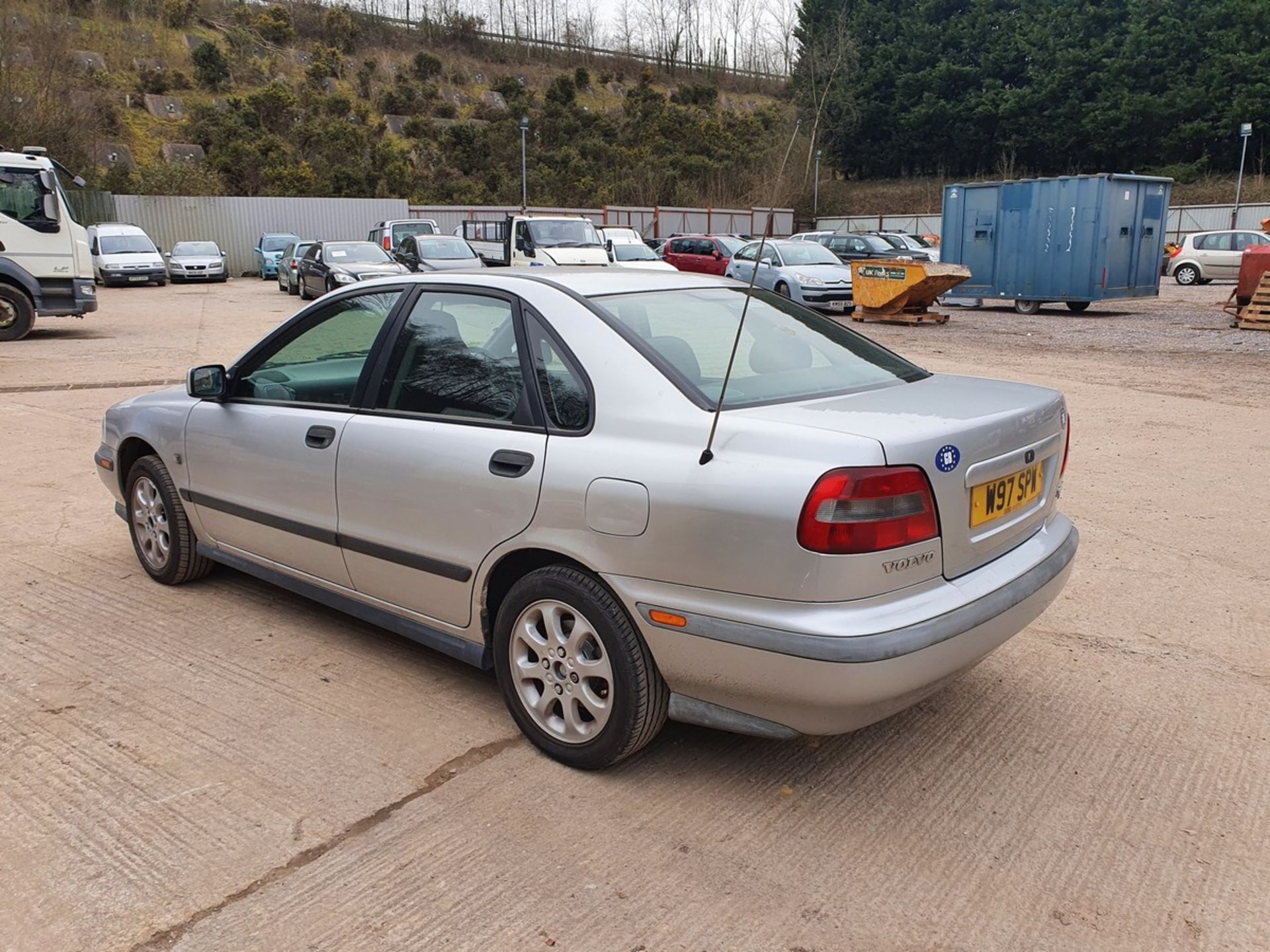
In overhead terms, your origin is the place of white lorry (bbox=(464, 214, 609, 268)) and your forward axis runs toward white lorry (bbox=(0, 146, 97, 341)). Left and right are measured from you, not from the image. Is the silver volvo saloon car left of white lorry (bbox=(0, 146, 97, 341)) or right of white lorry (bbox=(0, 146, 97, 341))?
left

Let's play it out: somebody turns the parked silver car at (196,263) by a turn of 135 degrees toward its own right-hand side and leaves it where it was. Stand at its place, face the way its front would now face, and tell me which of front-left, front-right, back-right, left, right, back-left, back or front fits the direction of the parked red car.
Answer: back

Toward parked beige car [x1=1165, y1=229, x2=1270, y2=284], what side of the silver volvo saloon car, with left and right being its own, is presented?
right

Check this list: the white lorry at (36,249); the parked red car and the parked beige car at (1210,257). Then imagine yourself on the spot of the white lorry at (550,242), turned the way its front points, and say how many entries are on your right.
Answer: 1

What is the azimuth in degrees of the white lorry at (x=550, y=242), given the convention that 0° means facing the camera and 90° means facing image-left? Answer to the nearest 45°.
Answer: approximately 315°

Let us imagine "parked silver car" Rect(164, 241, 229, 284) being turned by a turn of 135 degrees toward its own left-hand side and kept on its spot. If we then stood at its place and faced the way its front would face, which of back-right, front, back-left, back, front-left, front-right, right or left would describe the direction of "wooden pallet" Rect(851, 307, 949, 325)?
right

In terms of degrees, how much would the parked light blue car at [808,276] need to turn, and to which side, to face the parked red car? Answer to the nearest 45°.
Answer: approximately 180°

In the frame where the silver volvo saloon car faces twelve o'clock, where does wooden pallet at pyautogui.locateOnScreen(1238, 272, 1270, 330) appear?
The wooden pallet is roughly at 3 o'clock from the silver volvo saloon car.

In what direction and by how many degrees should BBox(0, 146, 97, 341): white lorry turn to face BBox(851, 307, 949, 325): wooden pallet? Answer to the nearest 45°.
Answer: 0° — it already faces it

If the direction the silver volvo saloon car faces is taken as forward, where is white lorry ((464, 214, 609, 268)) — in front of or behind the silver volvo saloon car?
in front

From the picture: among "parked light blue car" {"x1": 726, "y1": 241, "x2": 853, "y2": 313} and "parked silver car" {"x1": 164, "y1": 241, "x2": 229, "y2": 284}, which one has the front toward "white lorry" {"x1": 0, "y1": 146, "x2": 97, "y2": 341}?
"parked silver car" {"x1": 164, "y1": 241, "x2": 229, "y2": 284}

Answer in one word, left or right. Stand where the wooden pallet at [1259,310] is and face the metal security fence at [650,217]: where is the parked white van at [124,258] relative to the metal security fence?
left

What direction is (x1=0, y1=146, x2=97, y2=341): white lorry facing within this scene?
to the viewer's right

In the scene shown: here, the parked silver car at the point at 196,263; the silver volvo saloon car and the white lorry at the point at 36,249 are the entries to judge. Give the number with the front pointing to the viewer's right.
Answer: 1
